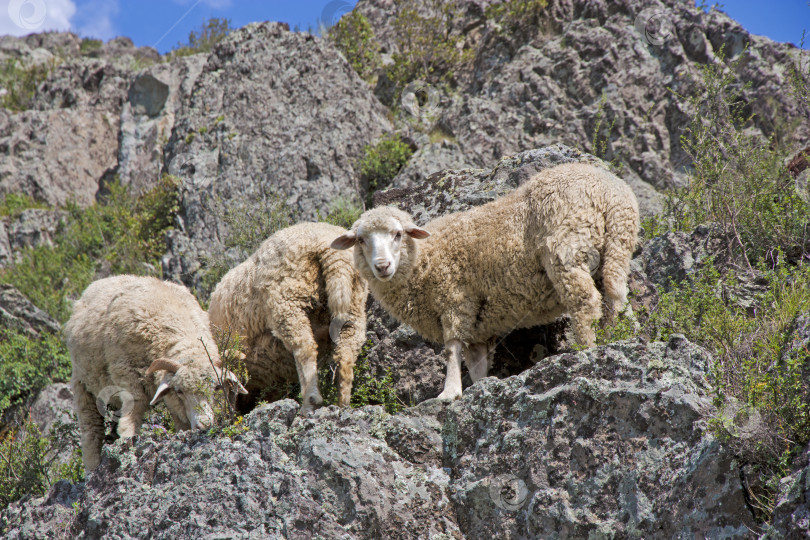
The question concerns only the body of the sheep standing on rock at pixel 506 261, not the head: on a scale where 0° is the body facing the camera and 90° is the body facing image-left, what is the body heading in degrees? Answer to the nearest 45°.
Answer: approximately 90°

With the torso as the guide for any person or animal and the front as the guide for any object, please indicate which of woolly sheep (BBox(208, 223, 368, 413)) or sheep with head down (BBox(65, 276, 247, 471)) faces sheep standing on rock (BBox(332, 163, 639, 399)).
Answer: the sheep with head down

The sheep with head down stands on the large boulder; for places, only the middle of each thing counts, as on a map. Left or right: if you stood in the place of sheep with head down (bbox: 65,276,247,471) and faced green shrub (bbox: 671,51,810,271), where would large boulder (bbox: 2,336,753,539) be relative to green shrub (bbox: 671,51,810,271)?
right

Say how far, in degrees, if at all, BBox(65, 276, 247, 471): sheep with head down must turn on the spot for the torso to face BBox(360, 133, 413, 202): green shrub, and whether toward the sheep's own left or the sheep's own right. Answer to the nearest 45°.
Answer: approximately 90° to the sheep's own left

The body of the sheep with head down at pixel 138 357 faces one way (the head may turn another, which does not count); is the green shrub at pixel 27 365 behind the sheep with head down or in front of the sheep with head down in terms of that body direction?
behind

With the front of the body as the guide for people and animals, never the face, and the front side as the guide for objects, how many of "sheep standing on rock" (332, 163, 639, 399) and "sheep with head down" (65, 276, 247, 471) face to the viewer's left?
1

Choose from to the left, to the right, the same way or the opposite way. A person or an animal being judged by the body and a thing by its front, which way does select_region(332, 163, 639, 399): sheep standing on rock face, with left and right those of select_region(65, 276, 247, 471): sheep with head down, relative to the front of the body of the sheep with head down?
the opposite way

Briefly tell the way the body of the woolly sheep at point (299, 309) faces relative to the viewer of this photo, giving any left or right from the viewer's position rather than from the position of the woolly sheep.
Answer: facing away from the viewer and to the left of the viewer

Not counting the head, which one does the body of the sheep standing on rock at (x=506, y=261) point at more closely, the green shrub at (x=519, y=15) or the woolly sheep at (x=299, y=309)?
the woolly sheep

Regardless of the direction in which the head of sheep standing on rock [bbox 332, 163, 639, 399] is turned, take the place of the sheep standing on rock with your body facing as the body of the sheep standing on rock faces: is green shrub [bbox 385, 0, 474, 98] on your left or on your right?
on your right

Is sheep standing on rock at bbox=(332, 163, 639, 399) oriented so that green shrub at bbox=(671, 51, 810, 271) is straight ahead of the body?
no

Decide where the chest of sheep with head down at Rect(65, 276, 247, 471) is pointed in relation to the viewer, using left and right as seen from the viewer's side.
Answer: facing the viewer and to the right of the viewer

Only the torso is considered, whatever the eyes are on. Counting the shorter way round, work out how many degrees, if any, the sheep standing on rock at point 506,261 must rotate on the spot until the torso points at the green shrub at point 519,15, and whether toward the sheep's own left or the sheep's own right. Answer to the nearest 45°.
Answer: approximately 90° to the sheep's own right
